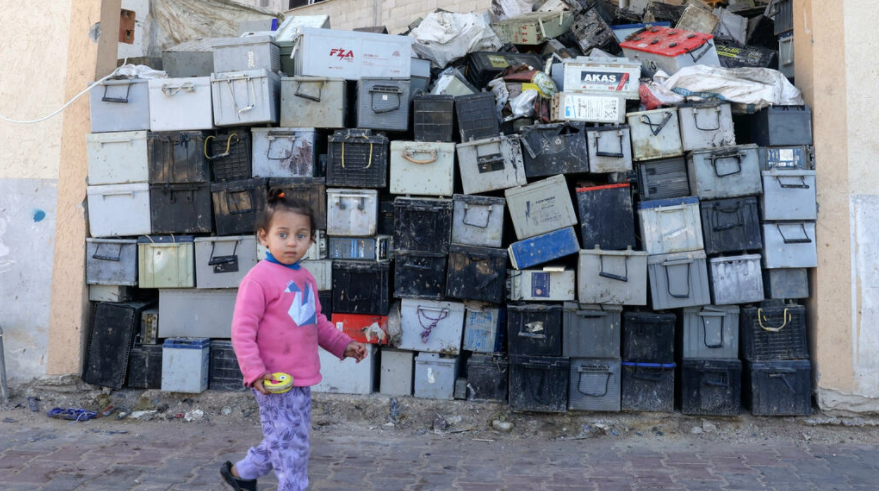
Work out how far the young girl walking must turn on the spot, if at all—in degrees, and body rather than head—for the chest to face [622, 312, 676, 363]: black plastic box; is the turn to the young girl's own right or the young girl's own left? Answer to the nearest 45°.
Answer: approximately 90° to the young girl's own left

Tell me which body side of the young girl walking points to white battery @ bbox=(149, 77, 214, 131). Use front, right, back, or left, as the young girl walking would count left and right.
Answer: back

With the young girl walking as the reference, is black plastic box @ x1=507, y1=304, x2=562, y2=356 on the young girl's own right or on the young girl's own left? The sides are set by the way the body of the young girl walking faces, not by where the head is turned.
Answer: on the young girl's own left

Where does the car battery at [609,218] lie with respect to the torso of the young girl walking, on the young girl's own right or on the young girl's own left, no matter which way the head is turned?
on the young girl's own left

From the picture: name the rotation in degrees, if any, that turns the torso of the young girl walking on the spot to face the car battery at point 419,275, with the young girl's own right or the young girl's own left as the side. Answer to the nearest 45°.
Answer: approximately 90° to the young girl's own left

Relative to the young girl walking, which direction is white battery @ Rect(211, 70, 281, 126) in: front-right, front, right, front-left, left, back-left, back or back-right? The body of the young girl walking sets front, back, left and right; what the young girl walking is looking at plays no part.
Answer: back-left

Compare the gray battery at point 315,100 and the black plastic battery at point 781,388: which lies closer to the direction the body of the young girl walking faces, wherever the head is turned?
the black plastic battery

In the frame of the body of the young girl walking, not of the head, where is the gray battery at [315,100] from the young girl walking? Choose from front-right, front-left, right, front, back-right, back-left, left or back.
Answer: back-left

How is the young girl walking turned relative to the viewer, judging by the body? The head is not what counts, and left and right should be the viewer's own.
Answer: facing the viewer and to the right of the viewer

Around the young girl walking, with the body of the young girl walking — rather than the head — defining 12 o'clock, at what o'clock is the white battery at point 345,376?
The white battery is roughly at 8 o'clock from the young girl walking.

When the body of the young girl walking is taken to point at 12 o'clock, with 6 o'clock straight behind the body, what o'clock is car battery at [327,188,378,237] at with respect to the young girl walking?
The car battery is roughly at 8 o'clock from the young girl walking.

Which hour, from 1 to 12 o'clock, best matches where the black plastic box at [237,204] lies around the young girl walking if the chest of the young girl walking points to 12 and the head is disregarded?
The black plastic box is roughly at 7 o'clock from the young girl walking.

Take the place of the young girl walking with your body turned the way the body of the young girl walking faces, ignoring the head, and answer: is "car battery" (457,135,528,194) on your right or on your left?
on your left

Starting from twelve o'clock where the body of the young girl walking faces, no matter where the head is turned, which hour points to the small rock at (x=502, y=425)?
The small rock is roughly at 9 o'clock from the young girl walking.

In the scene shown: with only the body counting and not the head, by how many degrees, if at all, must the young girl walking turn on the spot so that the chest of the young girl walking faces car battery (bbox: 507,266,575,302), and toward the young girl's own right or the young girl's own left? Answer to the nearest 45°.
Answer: approximately 90° to the young girl's own left

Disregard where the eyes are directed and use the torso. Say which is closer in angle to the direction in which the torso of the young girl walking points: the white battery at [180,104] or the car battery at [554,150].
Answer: the car battery
